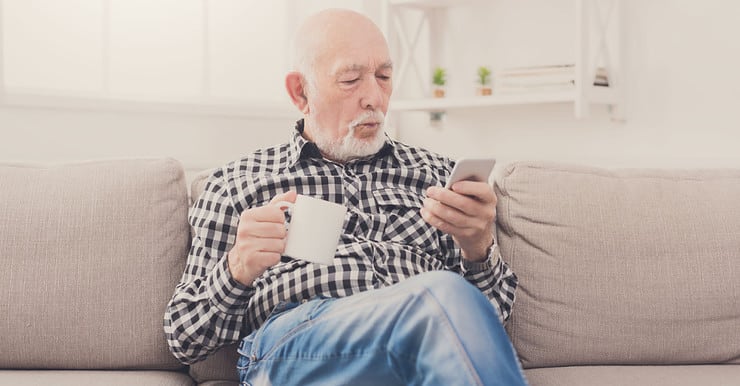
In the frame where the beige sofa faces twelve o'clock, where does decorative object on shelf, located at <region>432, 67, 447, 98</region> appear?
The decorative object on shelf is roughly at 6 o'clock from the beige sofa.

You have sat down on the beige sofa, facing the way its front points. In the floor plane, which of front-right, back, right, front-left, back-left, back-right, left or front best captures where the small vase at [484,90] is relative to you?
back

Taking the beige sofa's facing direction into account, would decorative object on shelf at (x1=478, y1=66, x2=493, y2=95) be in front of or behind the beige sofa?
behind

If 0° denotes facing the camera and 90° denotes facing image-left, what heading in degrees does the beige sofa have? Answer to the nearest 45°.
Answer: approximately 0°
